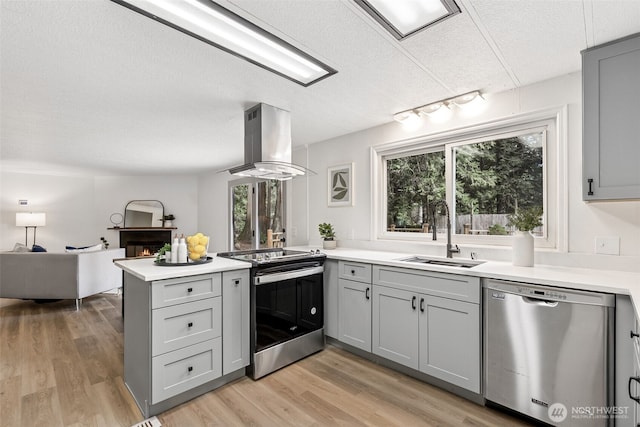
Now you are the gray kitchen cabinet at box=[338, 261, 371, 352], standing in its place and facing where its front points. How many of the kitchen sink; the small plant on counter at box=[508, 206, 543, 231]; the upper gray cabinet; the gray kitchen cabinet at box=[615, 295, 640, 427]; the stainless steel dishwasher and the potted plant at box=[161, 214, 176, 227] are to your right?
1

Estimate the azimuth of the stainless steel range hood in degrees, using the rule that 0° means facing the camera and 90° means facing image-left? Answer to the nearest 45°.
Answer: approximately 315°

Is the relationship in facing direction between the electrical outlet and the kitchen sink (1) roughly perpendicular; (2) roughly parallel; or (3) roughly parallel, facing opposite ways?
roughly parallel

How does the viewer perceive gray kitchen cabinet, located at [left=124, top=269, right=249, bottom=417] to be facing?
facing the viewer and to the right of the viewer

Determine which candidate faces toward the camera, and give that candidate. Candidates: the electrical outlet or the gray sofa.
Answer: the electrical outlet

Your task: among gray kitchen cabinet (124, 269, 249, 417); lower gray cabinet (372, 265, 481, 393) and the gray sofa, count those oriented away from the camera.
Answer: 1

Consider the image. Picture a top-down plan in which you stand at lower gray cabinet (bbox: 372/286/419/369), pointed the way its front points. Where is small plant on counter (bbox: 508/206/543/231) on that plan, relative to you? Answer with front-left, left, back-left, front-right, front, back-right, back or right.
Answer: back-left

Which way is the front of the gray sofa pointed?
away from the camera

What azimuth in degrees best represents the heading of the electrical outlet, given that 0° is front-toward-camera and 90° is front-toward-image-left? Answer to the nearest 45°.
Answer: approximately 0°

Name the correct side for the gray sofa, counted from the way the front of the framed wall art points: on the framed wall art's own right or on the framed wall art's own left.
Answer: on the framed wall art's own right

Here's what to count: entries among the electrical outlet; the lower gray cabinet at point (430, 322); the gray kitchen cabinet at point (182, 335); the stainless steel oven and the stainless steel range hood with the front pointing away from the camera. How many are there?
0

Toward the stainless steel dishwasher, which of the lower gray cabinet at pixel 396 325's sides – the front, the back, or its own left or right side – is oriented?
left

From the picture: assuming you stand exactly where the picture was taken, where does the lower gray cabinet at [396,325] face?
facing the viewer and to the left of the viewer

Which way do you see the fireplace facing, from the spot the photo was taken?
facing the viewer
